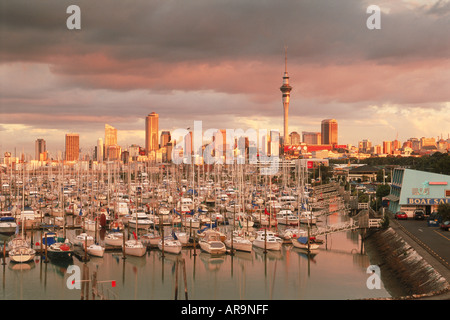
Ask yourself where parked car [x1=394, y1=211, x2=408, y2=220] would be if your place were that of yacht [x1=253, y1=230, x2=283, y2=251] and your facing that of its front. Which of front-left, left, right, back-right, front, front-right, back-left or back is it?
left

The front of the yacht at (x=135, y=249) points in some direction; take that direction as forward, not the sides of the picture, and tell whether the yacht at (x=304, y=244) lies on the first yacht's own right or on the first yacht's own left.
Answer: on the first yacht's own left

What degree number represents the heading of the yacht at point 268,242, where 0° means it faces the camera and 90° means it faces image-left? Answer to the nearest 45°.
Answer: approximately 315°

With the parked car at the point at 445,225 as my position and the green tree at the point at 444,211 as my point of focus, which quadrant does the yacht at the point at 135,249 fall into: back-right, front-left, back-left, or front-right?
back-left

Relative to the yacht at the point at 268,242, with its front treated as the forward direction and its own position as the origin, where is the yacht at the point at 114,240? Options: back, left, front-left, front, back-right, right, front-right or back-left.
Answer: back-right

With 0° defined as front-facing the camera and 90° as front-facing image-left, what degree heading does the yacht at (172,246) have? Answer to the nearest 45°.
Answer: approximately 315°

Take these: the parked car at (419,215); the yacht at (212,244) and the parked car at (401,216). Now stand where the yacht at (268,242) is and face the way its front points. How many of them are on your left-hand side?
2
